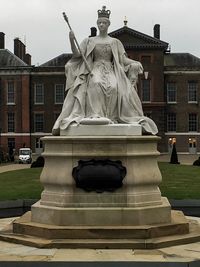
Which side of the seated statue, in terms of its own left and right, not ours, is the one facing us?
front
